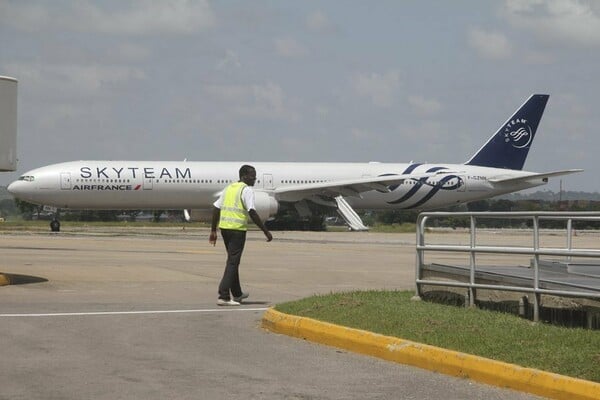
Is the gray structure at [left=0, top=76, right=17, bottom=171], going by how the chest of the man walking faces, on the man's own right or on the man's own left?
on the man's own left

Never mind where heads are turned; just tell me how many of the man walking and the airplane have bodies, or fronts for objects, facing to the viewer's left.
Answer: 1

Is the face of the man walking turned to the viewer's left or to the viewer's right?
to the viewer's right

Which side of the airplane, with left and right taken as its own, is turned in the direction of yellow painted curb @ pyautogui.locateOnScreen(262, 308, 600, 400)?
left

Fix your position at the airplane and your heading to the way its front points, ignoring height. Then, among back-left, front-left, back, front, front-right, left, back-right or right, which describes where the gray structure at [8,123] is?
left

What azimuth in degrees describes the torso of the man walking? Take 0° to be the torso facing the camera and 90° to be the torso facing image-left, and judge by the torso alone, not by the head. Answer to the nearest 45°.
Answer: approximately 225°

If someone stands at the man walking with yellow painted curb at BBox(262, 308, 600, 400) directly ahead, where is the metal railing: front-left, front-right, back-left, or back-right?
front-left

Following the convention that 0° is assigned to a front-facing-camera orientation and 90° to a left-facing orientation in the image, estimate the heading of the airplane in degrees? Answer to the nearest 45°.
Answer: approximately 90°

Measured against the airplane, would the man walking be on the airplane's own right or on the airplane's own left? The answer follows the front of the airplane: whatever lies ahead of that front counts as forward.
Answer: on the airplane's own left

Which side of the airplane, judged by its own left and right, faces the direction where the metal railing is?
left

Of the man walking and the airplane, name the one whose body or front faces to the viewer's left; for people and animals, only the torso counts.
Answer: the airplane
